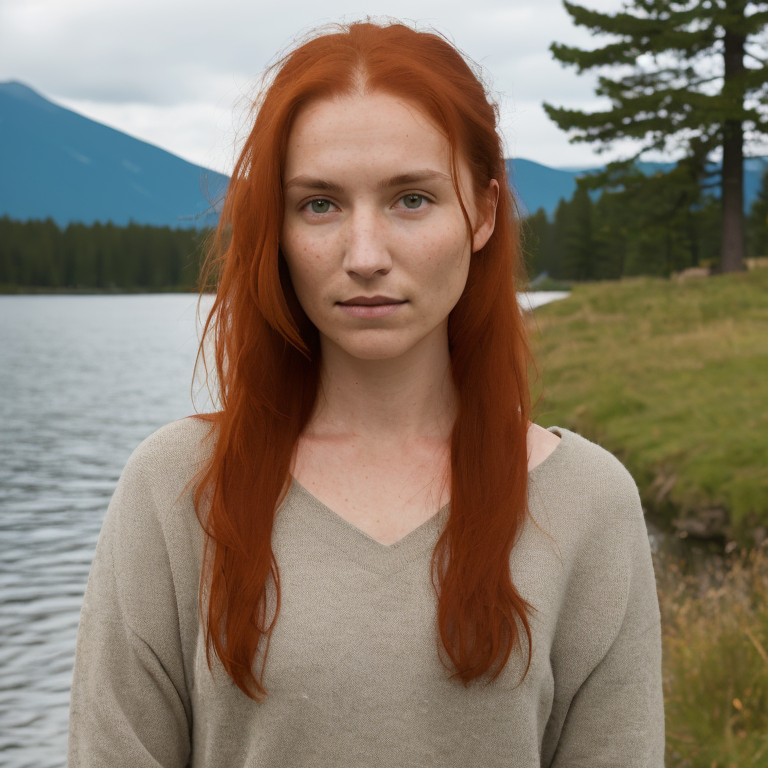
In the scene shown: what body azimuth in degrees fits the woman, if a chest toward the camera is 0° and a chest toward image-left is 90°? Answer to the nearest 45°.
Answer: approximately 0°
